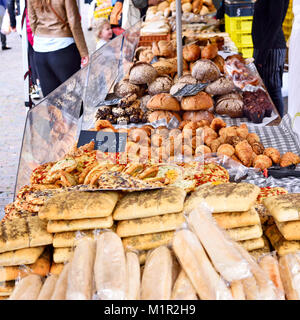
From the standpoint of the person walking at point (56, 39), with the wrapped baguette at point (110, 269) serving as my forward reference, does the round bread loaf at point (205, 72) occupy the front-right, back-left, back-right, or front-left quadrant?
front-left

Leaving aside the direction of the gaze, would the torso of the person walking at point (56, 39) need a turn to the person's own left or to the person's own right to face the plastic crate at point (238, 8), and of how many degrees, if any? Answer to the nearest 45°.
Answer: approximately 45° to the person's own right

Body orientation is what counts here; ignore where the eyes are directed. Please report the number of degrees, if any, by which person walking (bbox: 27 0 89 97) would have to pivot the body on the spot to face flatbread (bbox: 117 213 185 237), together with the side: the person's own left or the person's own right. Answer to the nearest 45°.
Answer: approximately 180°

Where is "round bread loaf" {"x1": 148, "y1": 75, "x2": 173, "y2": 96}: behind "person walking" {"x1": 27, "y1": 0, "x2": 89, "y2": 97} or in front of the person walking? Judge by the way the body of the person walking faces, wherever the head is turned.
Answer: behind

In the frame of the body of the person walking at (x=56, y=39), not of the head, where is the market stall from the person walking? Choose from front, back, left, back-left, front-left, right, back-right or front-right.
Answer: back

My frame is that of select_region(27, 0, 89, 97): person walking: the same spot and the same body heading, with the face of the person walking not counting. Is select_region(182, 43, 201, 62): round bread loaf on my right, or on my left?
on my right

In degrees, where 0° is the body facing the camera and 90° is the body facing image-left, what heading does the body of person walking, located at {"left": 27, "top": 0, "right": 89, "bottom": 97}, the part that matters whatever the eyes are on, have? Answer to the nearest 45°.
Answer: approximately 180°

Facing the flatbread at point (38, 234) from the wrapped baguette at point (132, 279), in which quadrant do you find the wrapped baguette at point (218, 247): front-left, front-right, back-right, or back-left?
back-right

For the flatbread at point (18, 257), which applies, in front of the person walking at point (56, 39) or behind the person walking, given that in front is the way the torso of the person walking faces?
behind
